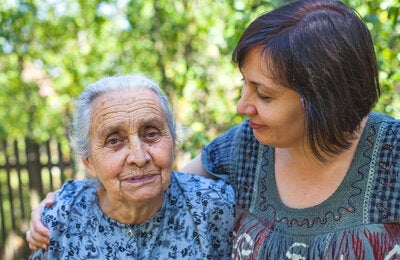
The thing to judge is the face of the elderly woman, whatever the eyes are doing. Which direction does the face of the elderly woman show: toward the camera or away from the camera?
toward the camera

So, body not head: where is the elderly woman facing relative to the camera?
toward the camera
